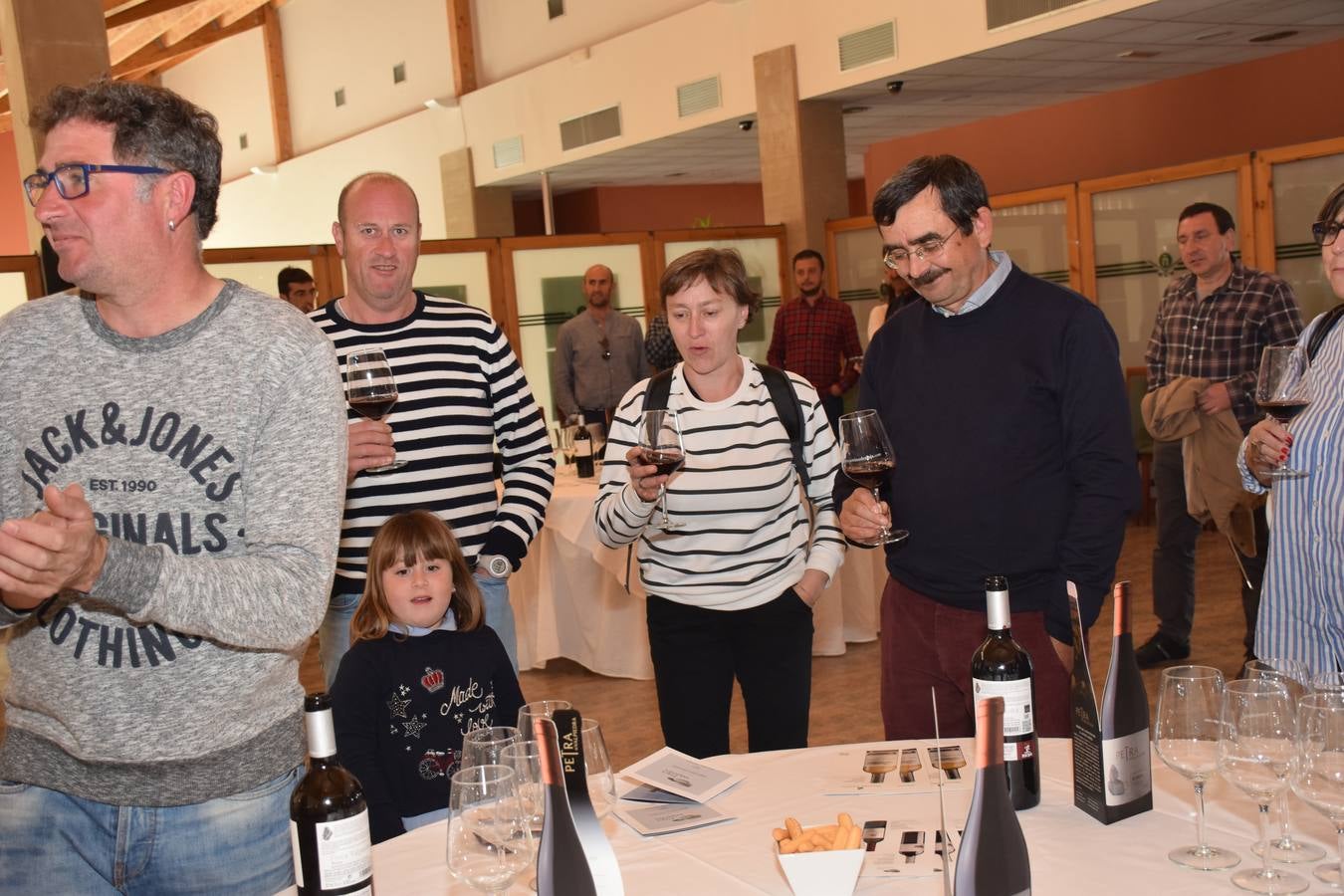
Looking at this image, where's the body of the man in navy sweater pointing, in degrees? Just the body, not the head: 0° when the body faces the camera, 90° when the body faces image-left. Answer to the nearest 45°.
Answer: approximately 45°

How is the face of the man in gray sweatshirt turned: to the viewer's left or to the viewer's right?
to the viewer's left

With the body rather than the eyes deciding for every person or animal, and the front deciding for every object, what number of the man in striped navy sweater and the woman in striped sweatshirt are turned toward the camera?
2

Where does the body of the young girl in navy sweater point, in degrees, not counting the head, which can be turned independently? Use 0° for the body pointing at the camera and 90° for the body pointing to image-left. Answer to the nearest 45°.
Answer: approximately 0°

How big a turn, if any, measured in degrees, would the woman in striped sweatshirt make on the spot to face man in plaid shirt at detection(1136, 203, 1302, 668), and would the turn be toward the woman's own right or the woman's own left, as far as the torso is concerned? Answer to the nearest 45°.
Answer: approximately 135° to the woman's own left

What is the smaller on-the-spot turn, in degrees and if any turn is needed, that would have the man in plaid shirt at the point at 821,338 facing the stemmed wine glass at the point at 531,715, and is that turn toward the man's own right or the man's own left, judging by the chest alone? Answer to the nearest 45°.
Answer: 0° — they already face it

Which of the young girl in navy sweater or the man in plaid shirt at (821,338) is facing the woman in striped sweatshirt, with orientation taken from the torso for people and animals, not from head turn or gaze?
the man in plaid shirt

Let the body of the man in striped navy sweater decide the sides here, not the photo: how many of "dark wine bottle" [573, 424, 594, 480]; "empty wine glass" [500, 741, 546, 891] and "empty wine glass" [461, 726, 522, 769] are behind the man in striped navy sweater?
1

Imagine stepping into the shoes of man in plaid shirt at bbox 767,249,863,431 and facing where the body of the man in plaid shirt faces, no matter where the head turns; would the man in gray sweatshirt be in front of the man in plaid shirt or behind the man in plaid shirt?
in front

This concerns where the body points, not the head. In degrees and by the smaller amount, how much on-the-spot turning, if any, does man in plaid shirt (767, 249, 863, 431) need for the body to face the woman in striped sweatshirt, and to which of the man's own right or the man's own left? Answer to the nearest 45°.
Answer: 0° — they already face them

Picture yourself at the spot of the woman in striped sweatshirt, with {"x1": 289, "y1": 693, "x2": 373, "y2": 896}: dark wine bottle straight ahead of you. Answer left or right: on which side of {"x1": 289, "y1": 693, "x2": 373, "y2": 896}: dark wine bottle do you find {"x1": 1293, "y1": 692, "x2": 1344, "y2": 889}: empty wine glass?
left
